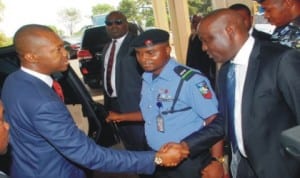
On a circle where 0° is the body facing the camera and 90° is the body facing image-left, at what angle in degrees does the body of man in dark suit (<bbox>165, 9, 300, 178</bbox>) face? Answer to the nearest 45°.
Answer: approximately 45°

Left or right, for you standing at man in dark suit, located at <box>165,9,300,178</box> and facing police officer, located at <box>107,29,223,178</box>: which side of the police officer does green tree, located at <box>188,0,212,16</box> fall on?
right

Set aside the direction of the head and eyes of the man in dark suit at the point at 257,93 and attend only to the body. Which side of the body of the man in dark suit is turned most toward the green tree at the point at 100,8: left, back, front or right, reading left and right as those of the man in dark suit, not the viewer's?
right

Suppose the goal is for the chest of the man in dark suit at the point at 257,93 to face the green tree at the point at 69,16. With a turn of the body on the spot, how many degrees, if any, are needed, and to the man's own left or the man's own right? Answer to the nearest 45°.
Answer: approximately 90° to the man's own right
